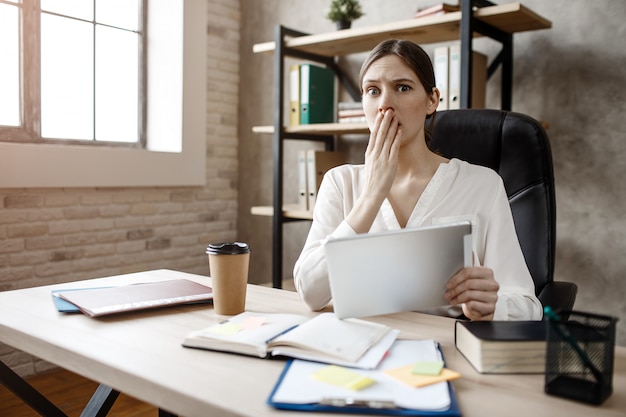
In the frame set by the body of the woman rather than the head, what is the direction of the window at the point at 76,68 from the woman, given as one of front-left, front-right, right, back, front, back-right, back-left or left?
back-right

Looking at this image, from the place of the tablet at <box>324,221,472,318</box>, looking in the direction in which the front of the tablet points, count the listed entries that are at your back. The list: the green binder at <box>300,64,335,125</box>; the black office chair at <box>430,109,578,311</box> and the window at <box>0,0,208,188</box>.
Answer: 0

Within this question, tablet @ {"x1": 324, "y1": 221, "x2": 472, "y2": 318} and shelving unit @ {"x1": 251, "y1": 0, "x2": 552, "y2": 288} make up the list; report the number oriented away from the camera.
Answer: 1

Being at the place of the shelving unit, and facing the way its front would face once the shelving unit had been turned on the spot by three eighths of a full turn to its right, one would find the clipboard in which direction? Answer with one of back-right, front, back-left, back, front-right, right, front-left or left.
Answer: back

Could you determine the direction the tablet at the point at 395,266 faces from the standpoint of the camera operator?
facing away from the viewer

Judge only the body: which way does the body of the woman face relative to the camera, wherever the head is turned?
toward the camera

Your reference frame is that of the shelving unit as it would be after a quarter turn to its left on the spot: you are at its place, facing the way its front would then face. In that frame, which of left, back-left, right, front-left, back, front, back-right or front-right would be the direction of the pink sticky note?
front-right

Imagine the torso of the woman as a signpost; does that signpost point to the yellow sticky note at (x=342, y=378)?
yes

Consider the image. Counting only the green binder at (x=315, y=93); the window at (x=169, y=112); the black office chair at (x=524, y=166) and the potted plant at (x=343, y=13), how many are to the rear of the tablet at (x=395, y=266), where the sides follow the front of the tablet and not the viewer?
0

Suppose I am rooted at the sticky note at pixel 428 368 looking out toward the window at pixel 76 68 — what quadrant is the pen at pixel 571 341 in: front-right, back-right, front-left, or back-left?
back-right

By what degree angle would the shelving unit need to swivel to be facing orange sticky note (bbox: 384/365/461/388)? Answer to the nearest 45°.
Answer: approximately 45° to its left
